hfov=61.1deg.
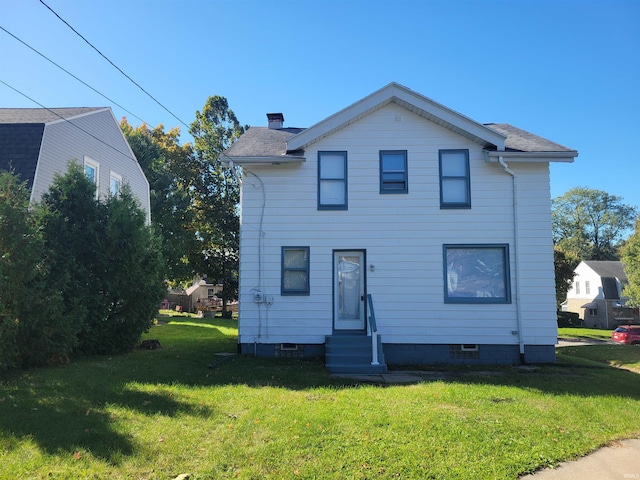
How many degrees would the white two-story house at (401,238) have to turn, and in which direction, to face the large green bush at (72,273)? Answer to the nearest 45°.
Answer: approximately 90° to its right

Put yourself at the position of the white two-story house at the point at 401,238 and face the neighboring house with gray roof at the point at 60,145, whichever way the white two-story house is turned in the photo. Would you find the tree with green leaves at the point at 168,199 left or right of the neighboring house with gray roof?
right

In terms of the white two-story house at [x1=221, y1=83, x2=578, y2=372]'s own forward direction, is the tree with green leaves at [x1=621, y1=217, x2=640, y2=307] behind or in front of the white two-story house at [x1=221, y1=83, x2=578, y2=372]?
behind

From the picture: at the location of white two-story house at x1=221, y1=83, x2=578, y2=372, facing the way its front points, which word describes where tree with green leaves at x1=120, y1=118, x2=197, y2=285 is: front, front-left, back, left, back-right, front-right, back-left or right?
back-right

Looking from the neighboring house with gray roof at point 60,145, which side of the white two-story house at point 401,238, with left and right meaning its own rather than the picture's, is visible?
right

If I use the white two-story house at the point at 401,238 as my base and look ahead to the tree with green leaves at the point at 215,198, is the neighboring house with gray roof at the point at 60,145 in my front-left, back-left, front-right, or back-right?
front-left

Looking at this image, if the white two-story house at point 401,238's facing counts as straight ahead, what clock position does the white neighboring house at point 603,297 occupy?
The white neighboring house is roughly at 7 o'clock from the white two-story house.

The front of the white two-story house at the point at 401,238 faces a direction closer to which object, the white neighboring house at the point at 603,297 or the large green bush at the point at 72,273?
the large green bush

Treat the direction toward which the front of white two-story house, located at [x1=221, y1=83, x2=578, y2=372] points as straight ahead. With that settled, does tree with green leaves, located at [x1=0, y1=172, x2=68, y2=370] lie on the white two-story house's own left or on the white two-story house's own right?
on the white two-story house's own right

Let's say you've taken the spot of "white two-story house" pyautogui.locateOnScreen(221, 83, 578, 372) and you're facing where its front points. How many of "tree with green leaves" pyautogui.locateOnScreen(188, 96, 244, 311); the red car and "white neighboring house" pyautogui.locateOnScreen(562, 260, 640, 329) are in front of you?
0

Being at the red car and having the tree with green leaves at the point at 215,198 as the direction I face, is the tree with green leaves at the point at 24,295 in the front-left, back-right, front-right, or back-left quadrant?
front-left

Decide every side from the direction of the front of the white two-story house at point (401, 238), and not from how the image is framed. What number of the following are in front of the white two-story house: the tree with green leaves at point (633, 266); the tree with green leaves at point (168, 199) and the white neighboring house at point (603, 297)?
0

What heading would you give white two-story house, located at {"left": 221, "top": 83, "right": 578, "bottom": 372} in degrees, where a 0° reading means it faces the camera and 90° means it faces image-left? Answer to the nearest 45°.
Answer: approximately 0°

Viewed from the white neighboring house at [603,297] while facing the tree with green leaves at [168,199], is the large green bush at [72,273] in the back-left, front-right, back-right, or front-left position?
front-left

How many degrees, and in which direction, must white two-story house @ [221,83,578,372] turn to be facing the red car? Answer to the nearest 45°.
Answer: approximately 135° to its left
